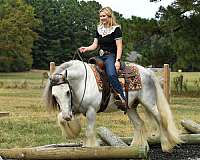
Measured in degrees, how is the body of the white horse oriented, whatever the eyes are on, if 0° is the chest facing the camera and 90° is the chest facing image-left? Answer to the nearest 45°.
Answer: approximately 90°

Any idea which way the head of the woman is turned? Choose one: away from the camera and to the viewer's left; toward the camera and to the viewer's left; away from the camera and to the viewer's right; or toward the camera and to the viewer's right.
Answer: toward the camera and to the viewer's left

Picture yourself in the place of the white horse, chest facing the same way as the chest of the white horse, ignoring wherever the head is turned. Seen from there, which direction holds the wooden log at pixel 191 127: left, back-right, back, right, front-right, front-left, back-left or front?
back-right

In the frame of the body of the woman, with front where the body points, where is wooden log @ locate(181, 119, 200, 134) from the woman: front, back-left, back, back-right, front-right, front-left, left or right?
back
